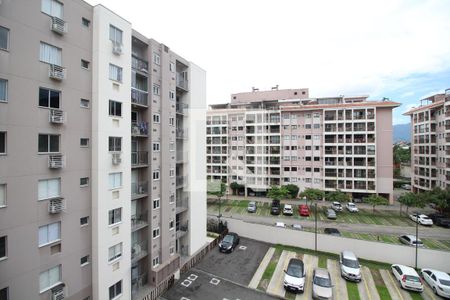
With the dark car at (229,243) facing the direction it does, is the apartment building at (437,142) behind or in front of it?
behind

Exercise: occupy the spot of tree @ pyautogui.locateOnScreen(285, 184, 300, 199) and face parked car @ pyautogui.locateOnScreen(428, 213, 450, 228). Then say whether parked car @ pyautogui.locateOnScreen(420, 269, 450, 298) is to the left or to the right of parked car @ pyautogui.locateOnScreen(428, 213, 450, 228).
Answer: right

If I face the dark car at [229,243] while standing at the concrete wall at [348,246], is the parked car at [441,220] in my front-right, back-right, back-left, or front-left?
back-right

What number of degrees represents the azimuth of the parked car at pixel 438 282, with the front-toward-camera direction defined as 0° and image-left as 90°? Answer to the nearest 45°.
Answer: approximately 315°

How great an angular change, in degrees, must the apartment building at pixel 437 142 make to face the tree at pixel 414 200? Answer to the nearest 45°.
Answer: approximately 45° to its left

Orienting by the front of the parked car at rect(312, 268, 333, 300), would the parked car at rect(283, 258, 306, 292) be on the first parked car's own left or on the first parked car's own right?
on the first parked car's own right

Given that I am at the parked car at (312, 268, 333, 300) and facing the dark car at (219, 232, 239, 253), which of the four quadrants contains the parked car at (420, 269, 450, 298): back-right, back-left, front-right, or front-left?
back-right

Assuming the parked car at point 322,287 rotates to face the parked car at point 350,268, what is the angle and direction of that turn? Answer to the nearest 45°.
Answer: approximately 135° to its left

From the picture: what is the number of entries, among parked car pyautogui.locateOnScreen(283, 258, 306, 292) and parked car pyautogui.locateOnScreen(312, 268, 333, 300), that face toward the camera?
2

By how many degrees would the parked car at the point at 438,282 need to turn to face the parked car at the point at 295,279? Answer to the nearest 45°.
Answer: approximately 90° to its right

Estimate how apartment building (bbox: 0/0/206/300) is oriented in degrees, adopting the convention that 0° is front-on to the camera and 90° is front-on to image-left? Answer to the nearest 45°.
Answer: approximately 315°

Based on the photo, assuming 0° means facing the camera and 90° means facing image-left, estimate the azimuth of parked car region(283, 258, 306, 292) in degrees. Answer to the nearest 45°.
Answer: approximately 0°
